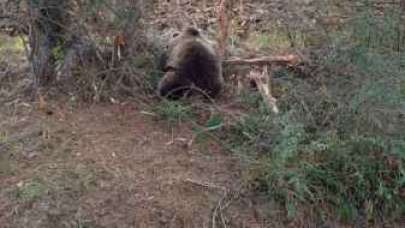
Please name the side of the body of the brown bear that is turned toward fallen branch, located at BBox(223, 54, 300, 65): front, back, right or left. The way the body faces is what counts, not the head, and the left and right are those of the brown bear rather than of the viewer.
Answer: right

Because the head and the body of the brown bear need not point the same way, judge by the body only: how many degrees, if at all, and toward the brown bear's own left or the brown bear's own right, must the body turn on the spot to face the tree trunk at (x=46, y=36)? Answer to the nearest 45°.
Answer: approximately 45° to the brown bear's own left

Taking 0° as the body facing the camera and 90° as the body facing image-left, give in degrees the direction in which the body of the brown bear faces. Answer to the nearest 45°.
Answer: approximately 135°
